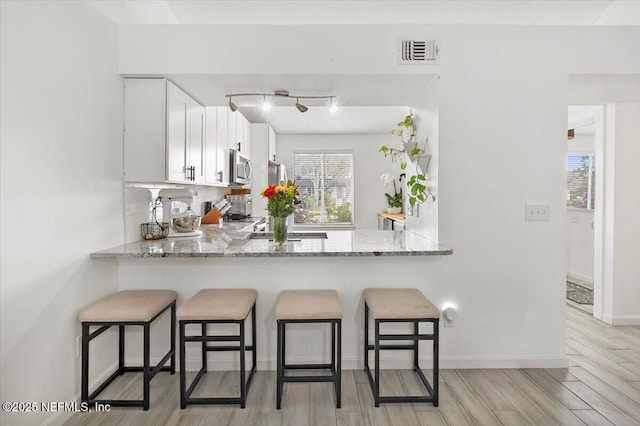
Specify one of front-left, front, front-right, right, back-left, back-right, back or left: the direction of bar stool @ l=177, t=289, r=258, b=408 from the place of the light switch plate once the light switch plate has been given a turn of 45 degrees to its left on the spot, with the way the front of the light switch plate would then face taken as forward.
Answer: right

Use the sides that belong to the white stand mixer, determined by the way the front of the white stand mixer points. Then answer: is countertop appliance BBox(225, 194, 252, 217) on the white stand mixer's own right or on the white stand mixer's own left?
on the white stand mixer's own left

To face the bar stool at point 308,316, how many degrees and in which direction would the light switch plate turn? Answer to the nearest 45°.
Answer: approximately 45° to its right

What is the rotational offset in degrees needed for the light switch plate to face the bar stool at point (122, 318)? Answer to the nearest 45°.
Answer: approximately 45° to its right

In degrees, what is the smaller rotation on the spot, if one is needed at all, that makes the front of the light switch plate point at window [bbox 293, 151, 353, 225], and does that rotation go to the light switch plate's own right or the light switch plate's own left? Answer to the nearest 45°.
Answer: approximately 135° to the light switch plate's own right

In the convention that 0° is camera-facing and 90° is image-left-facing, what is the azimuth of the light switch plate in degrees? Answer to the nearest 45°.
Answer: approximately 0°

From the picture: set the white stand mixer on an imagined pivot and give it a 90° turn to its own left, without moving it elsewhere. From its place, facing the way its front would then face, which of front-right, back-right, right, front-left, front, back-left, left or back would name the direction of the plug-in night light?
back-right
